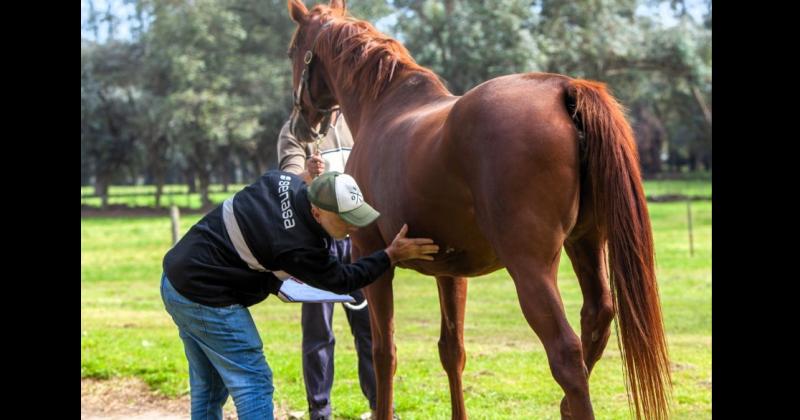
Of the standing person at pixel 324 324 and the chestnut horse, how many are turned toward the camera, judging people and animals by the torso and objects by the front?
1

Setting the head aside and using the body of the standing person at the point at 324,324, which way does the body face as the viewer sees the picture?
toward the camera

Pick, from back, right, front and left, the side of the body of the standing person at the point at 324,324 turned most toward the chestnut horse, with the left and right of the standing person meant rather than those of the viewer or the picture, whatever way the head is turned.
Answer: front

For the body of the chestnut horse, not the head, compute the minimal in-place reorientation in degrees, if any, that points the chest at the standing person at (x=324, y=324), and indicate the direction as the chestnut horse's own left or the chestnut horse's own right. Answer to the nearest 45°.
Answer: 0° — it already faces them

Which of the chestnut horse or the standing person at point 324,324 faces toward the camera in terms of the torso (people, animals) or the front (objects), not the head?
the standing person

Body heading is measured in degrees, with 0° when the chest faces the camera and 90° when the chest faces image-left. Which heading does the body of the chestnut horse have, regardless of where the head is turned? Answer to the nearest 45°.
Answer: approximately 135°
